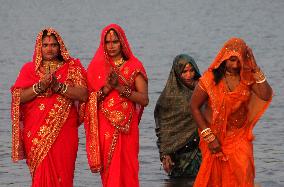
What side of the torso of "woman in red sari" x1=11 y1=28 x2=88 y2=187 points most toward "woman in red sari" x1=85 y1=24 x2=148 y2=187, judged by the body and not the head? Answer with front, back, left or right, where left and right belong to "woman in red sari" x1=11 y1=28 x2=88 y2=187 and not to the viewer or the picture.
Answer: left

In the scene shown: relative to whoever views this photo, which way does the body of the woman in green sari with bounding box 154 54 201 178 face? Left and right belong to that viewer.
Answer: facing the viewer and to the right of the viewer

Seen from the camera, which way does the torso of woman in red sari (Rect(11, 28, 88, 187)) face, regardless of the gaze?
toward the camera

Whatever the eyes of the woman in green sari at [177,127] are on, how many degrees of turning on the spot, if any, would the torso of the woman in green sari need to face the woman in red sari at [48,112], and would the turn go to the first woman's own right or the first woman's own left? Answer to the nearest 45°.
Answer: approximately 90° to the first woman's own right

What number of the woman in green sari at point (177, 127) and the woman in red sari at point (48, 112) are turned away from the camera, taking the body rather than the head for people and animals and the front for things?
0

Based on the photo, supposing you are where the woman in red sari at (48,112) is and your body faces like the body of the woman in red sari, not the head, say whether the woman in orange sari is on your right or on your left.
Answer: on your left

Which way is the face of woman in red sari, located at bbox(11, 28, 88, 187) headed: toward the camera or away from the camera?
toward the camera

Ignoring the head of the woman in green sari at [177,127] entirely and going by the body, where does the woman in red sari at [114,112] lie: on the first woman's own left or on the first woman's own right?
on the first woman's own right

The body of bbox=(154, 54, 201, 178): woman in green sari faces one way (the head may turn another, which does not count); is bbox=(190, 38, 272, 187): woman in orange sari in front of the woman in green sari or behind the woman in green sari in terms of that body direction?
in front

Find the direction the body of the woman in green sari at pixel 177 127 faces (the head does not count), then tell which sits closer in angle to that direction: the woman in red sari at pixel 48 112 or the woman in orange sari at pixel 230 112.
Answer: the woman in orange sari
